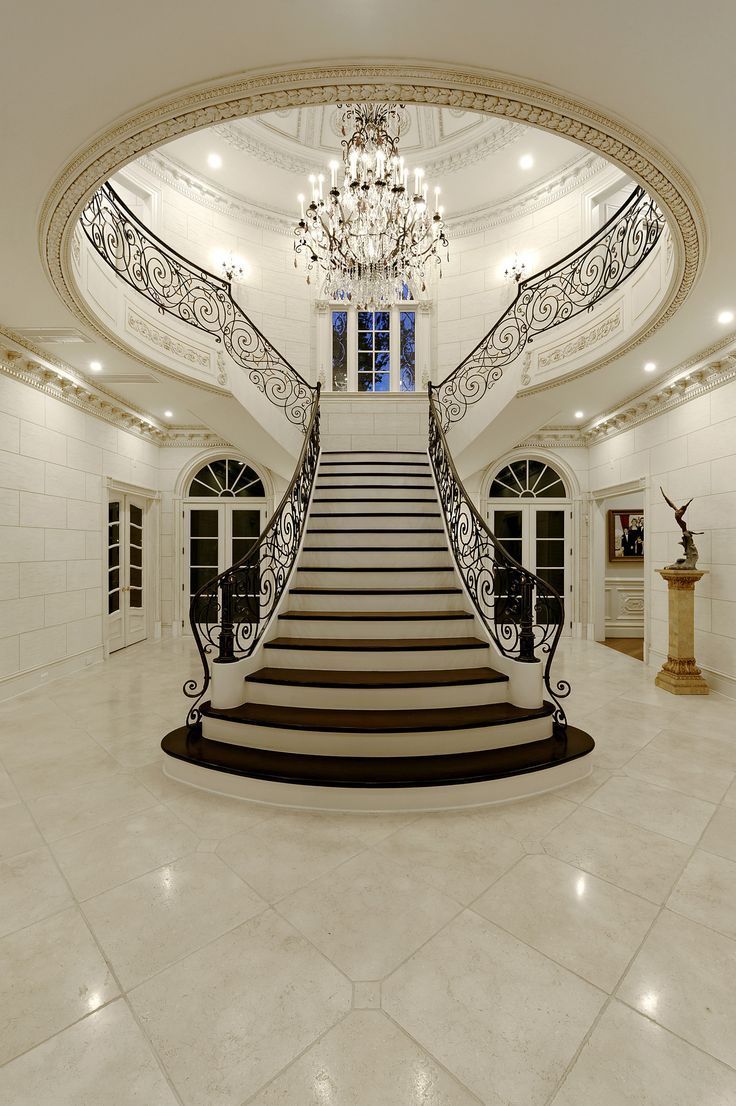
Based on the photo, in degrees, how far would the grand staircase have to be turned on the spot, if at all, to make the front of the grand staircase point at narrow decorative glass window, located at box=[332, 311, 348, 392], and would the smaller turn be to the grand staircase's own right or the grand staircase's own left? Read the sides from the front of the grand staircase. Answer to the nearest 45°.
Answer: approximately 180°

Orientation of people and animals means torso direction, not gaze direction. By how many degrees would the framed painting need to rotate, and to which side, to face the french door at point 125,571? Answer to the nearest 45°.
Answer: approximately 45° to its right

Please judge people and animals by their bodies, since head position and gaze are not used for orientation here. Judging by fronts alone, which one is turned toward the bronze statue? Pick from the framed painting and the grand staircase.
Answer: the framed painting

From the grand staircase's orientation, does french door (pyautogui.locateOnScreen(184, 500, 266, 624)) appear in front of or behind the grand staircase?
behind

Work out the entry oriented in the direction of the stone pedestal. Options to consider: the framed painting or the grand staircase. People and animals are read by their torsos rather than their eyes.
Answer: the framed painting

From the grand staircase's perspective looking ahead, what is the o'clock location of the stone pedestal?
The stone pedestal is roughly at 8 o'clock from the grand staircase.
